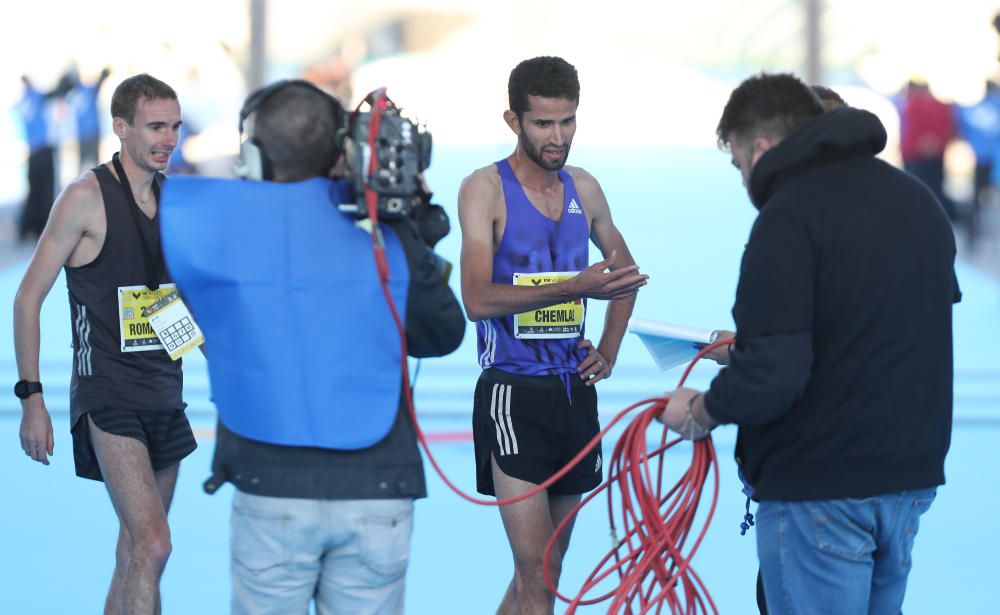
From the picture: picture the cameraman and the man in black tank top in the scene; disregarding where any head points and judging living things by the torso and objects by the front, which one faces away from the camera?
the cameraman

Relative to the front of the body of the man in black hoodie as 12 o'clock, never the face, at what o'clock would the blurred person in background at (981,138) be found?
The blurred person in background is roughly at 2 o'clock from the man in black hoodie.

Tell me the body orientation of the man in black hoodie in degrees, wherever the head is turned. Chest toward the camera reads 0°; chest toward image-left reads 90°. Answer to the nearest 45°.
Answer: approximately 135°

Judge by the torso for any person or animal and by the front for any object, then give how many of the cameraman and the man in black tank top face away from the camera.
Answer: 1

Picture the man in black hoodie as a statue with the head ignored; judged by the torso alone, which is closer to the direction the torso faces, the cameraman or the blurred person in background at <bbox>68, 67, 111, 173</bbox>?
the blurred person in background

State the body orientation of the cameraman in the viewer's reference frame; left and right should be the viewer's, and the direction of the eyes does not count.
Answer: facing away from the viewer

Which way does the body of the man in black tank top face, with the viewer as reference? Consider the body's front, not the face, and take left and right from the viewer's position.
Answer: facing the viewer and to the right of the viewer

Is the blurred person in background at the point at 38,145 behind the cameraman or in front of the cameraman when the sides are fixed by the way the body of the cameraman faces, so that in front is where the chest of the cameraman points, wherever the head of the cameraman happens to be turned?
in front

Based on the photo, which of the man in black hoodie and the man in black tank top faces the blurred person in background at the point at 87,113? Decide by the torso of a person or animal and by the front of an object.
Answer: the man in black hoodie

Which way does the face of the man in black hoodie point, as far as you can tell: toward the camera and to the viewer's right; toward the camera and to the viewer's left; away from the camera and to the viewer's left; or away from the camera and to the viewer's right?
away from the camera and to the viewer's left

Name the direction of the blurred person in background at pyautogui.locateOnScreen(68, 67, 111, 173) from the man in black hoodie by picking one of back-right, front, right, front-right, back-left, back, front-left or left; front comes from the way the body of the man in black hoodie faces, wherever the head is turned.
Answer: front

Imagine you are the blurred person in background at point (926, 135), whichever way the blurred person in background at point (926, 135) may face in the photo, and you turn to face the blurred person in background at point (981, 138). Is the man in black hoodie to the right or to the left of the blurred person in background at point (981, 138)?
right

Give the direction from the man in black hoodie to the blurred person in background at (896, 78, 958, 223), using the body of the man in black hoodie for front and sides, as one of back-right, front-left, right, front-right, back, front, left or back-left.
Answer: front-right

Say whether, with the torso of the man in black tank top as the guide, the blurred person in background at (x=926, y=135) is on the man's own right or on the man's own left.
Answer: on the man's own left

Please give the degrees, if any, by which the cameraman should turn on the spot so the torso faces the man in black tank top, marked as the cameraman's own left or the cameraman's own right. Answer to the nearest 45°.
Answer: approximately 45° to the cameraman's own left

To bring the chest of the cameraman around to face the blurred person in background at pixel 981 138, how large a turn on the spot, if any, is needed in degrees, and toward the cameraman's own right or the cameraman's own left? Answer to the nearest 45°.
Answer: approximately 45° to the cameraman's own right

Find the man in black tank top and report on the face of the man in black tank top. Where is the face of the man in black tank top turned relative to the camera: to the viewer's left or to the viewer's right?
to the viewer's right

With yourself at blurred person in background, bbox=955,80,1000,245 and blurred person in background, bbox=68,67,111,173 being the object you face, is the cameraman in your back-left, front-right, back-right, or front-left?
front-left
